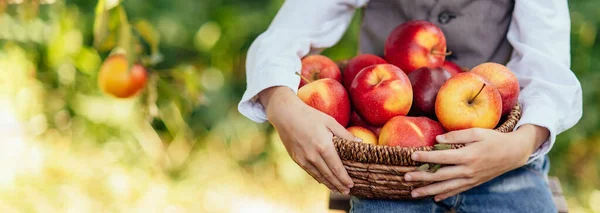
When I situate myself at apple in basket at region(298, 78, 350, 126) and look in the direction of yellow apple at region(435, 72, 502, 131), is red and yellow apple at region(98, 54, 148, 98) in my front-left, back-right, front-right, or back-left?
back-left

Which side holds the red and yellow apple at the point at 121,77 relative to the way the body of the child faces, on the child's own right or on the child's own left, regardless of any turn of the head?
on the child's own right

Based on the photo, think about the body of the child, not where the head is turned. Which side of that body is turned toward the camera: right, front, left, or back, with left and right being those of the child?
front

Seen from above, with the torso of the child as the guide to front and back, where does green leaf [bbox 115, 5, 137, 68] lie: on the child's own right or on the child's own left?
on the child's own right
